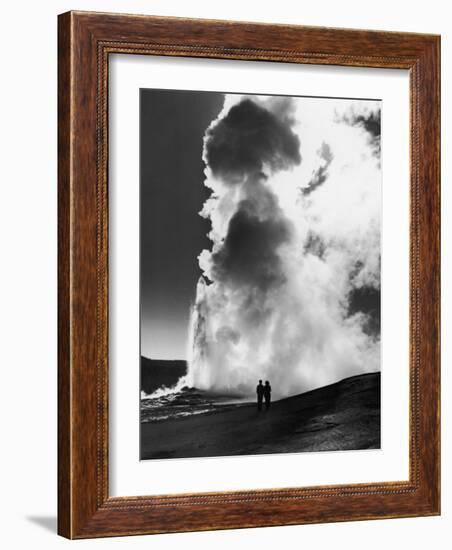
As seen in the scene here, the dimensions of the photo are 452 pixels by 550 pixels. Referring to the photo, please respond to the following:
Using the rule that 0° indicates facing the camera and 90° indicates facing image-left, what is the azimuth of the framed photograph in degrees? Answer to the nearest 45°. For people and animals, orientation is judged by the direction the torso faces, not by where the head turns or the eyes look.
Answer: approximately 315°
